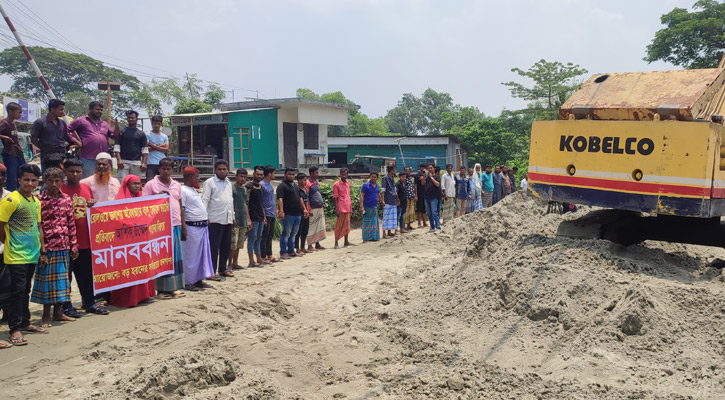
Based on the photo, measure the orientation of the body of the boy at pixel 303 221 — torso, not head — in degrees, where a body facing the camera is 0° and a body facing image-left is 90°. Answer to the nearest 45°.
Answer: approximately 315°

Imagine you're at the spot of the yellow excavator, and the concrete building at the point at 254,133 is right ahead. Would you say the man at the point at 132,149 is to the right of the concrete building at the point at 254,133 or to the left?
left

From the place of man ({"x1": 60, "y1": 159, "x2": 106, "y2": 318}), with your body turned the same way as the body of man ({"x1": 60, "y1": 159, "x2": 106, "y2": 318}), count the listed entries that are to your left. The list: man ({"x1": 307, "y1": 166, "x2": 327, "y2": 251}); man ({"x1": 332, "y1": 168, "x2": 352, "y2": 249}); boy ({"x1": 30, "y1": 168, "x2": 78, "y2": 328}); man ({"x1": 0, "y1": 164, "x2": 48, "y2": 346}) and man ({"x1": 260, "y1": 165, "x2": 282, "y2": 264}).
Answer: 3

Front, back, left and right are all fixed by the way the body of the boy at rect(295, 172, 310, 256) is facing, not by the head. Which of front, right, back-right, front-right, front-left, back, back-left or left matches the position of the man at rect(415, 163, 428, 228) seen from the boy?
left

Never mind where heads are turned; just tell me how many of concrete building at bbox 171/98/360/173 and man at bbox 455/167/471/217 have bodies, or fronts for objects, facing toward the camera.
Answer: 2

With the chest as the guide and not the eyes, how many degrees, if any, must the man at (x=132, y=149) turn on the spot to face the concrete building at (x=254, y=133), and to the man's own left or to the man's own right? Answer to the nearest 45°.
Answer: approximately 180°

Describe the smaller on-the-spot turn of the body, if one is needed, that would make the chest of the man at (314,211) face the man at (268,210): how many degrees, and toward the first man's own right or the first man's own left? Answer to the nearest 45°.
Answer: approximately 90° to the first man's own right

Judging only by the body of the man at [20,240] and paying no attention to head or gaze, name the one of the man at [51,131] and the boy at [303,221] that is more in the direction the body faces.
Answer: the boy

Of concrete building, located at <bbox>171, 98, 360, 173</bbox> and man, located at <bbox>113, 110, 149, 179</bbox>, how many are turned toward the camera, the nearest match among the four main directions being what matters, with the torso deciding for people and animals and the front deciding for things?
2

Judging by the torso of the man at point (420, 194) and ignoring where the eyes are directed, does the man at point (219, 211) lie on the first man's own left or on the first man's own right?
on the first man's own right

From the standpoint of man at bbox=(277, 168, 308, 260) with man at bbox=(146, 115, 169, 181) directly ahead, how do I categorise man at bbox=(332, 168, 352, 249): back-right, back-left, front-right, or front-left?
back-right

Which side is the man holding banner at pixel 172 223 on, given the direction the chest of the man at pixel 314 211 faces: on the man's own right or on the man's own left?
on the man's own right
